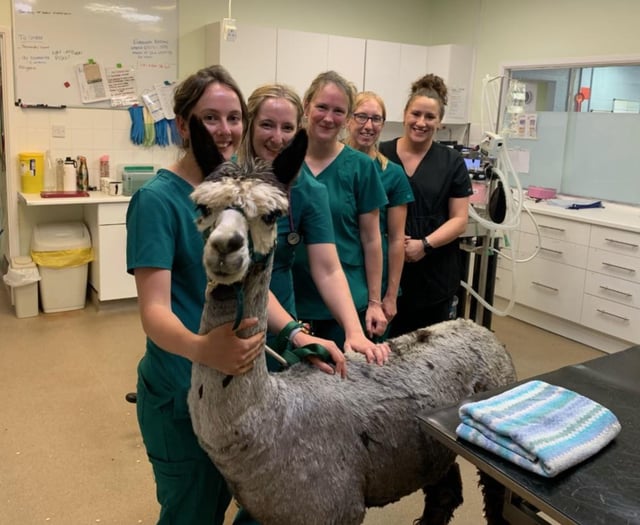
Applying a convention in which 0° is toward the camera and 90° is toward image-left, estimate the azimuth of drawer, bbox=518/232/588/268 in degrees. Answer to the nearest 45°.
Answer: approximately 45°

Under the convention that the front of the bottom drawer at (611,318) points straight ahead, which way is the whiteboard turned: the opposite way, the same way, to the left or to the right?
to the left

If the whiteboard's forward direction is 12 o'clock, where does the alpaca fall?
The alpaca is roughly at 12 o'clock from the whiteboard.

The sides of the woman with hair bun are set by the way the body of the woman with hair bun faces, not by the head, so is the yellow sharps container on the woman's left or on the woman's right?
on the woman's right

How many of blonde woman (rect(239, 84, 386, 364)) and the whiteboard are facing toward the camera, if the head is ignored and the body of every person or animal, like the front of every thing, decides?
2

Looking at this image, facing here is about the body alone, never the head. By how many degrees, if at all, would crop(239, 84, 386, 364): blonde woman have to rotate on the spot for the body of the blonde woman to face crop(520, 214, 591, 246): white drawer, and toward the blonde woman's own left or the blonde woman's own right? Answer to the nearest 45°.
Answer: approximately 135° to the blonde woman's own left

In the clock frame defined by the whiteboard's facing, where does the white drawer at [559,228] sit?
The white drawer is roughly at 10 o'clock from the whiteboard.

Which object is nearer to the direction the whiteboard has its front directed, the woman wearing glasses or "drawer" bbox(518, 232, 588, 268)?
the woman wearing glasses

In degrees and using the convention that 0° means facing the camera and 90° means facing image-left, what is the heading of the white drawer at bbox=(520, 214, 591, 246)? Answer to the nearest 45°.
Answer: approximately 45°

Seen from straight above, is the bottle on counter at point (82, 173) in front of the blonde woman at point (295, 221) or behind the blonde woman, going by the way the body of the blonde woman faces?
behind

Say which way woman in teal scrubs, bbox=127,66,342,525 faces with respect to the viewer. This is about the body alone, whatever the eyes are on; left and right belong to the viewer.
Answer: facing the viewer and to the right of the viewer
